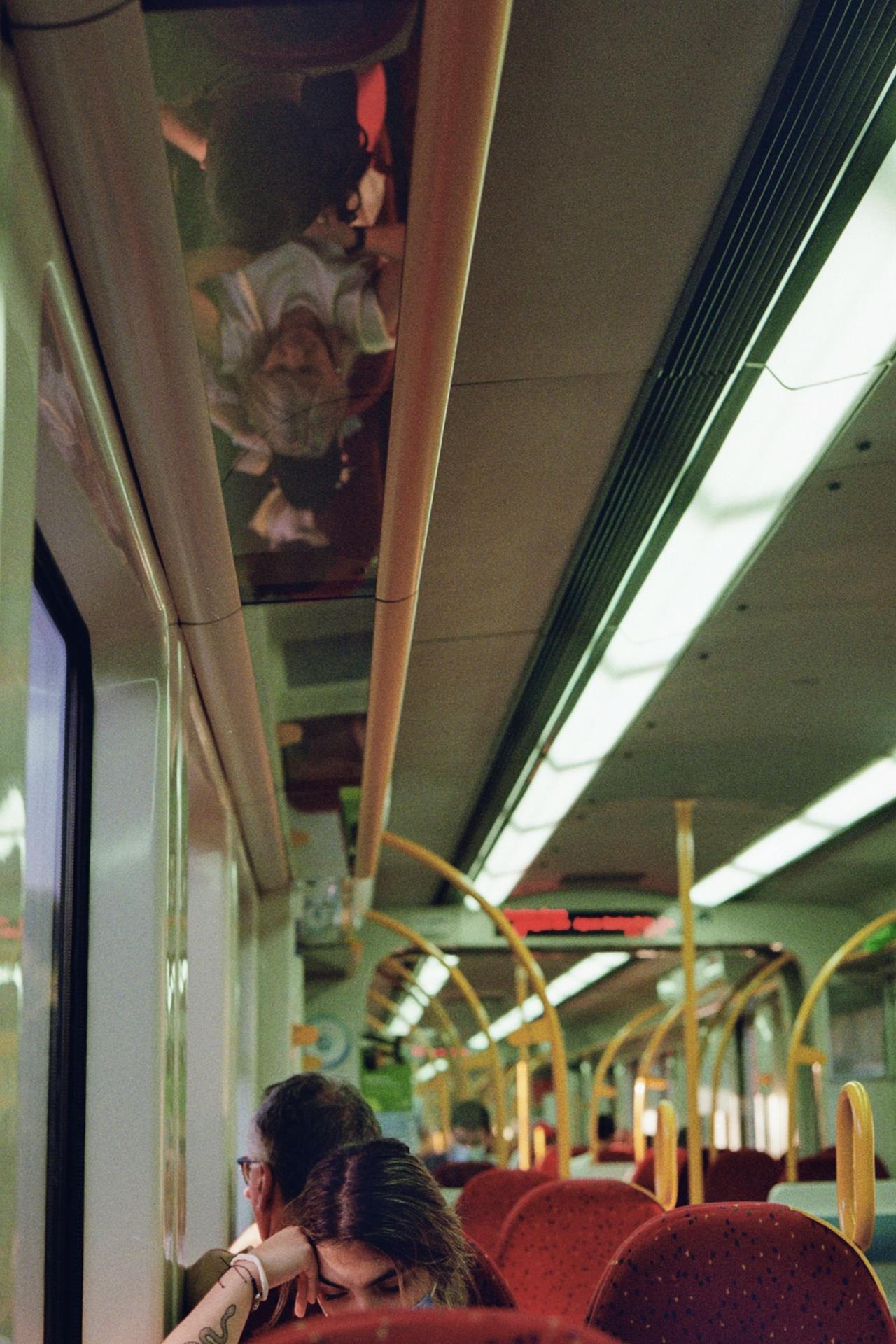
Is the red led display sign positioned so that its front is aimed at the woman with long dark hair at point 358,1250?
yes

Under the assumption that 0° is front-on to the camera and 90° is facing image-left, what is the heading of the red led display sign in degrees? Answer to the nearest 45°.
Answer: approximately 0°

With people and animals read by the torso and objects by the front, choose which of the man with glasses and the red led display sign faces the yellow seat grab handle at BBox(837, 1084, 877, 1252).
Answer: the red led display sign

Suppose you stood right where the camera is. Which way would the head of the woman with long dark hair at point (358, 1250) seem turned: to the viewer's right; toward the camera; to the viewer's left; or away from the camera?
toward the camera

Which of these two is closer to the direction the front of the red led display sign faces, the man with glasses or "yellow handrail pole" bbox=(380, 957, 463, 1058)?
the man with glasses

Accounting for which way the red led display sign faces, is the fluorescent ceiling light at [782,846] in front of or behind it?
in front

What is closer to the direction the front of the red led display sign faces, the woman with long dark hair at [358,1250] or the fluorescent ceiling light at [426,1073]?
the woman with long dark hair
